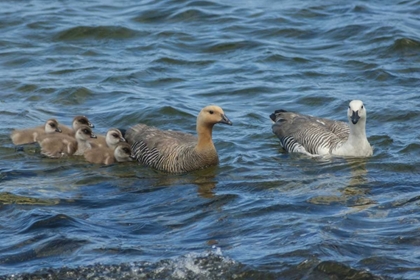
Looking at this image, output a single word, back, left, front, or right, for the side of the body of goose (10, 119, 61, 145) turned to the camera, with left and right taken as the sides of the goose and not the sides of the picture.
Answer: right

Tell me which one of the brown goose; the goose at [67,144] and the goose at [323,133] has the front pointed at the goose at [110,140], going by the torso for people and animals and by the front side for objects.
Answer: the goose at [67,144]

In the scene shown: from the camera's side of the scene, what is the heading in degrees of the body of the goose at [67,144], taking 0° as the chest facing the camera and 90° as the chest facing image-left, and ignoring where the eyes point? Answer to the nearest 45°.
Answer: approximately 270°

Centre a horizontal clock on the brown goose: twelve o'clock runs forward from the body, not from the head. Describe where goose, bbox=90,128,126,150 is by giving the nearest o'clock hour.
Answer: The goose is roughly at 7 o'clock from the brown goose.

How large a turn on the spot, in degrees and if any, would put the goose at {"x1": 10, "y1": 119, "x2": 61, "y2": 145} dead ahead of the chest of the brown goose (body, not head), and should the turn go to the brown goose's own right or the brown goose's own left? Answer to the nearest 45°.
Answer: approximately 180°

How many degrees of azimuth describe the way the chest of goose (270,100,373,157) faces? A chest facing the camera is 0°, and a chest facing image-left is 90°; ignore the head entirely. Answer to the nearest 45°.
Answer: approximately 315°

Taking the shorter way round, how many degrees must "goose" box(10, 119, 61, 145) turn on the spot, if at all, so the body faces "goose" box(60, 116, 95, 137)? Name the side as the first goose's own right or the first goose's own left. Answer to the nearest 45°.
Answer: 0° — it already faces it

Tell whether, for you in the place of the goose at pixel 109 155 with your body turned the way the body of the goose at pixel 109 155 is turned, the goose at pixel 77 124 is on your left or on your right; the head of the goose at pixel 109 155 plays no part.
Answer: on your left

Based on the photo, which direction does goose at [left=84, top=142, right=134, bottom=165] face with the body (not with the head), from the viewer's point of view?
to the viewer's right

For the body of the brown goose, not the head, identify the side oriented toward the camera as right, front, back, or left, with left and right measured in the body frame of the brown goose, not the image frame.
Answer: right

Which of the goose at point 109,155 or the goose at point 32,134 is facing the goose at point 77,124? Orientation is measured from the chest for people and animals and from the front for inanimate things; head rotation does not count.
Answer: the goose at point 32,134

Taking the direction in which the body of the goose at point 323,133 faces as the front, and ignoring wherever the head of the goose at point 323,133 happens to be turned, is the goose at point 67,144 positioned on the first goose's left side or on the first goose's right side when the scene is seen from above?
on the first goose's right side

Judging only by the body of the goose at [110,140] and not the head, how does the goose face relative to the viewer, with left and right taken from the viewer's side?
facing to the right of the viewer
